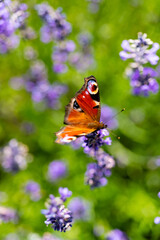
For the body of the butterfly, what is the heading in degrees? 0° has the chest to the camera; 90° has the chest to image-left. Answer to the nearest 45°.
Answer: approximately 270°
